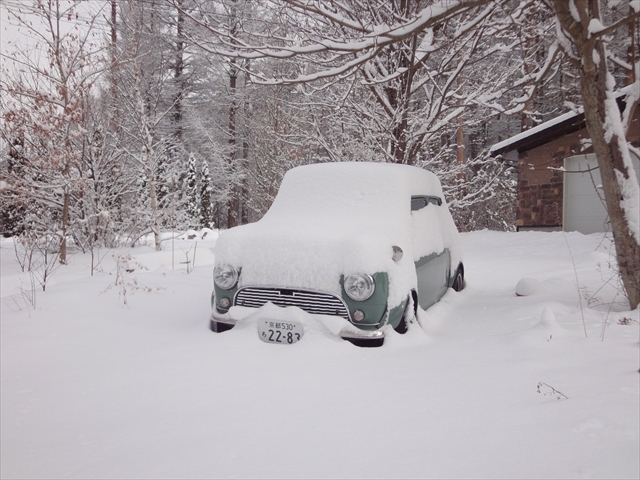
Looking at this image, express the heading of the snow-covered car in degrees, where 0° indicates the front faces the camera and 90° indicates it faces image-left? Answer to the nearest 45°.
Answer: approximately 45°

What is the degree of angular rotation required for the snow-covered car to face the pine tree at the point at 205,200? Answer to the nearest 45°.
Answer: approximately 135° to its right

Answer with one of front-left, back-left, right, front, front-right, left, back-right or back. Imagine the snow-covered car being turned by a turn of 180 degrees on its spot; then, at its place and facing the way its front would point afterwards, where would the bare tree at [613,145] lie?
front-right
